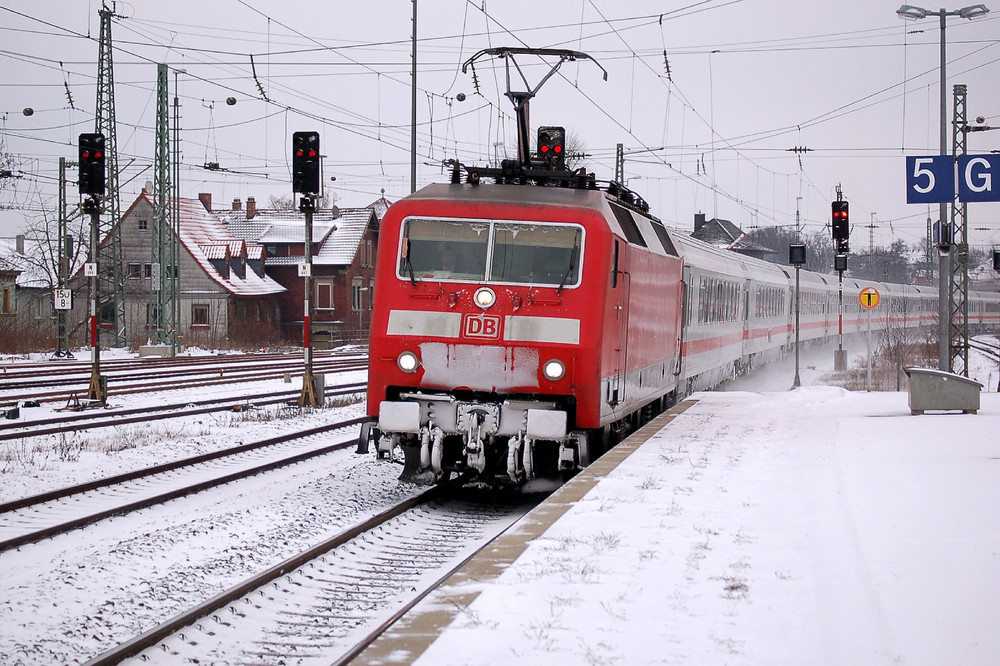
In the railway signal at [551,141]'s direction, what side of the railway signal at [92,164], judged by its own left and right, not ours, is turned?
left

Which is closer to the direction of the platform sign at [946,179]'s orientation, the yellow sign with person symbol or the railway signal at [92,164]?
the railway signal

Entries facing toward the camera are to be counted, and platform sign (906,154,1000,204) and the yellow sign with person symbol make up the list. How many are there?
2

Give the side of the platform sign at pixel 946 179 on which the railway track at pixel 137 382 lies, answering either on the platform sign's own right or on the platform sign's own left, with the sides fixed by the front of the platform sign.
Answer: on the platform sign's own right

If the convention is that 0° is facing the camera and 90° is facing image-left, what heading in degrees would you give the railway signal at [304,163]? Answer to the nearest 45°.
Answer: approximately 0°

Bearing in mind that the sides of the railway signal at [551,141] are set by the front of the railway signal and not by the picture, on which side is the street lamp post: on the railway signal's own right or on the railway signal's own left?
on the railway signal's own left

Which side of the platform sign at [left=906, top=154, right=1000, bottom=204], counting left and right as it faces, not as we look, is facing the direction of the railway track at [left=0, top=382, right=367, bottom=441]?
right

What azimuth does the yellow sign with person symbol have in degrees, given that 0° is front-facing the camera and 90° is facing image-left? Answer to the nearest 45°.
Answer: approximately 0°

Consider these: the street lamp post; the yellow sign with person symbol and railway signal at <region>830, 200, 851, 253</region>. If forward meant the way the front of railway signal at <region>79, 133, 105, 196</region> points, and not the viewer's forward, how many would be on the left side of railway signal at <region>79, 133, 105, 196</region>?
3

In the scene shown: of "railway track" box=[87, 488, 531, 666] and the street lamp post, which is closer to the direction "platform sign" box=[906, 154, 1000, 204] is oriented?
the railway track
